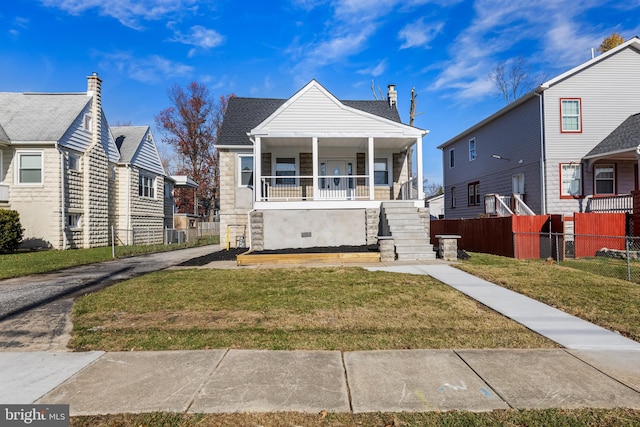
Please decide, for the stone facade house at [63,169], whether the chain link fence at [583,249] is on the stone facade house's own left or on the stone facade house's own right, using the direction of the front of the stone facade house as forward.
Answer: on the stone facade house's own left

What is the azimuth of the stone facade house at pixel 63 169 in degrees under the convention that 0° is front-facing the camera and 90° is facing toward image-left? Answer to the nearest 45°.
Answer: approximately 45°

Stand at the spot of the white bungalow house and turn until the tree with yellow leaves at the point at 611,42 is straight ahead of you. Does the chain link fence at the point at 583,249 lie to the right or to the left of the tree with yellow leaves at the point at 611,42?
right

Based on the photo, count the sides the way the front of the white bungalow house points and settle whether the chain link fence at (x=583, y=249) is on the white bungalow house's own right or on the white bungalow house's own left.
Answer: on the white bungalow house's own left

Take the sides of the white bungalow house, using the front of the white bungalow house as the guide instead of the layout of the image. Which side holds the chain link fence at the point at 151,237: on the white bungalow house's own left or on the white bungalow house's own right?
on the white bungalow house's own right

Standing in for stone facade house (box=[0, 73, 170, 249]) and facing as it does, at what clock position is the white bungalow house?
The white bungalow house is roughly at 9 o'clock from the stone facade house.

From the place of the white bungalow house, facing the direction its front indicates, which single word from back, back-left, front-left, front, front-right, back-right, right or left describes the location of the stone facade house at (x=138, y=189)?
back-right

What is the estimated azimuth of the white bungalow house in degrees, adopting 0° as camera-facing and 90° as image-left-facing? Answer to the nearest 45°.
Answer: approximately 0°

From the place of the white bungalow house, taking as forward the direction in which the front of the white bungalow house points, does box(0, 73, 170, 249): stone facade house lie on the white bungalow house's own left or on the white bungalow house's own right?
on the white bungalow house's own right
